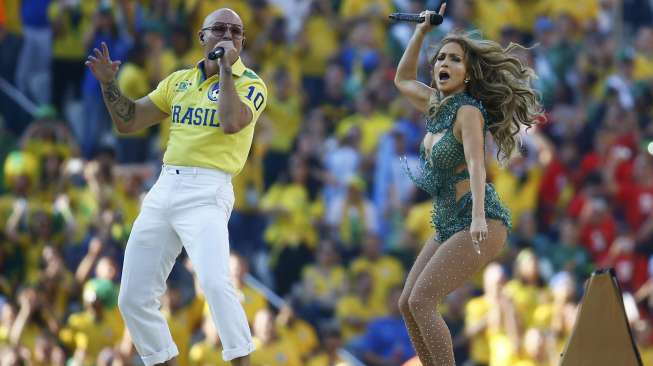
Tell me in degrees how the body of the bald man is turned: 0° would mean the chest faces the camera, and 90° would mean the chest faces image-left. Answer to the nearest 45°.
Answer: approximately 45°
